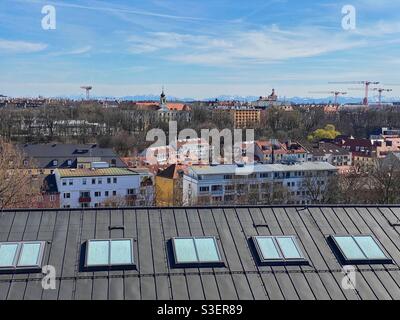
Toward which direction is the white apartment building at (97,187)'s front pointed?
toward the camera

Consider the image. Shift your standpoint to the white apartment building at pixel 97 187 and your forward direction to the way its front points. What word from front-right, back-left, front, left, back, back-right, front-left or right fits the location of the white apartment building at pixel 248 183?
left

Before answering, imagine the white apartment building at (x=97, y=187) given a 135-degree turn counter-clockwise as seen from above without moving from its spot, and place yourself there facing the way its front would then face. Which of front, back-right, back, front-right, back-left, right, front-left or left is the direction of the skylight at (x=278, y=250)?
back-right

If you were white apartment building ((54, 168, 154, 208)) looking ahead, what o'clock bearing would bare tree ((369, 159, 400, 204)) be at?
The bare tree is roughly at 10 o'clock from the white apartment building.

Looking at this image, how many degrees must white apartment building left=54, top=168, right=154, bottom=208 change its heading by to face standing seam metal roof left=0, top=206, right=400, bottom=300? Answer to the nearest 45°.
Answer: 0° — it already faces it

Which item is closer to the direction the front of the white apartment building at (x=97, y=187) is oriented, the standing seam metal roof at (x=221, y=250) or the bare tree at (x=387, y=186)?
the standing seam metal roof

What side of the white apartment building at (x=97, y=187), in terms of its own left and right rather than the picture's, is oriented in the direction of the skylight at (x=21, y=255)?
front
